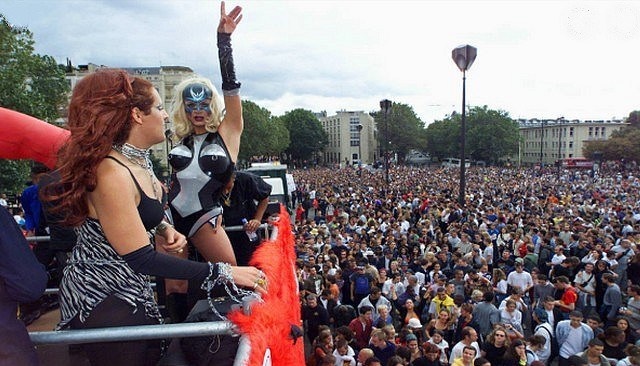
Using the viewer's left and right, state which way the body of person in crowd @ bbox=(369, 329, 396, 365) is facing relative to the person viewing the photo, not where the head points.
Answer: facing the viewer and to the left of the viewer

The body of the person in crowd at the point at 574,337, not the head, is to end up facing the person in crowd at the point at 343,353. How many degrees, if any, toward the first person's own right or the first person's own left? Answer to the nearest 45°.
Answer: approximately 45° to the first person's own right

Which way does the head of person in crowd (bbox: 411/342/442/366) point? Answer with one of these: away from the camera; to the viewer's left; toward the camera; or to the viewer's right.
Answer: toward the camera

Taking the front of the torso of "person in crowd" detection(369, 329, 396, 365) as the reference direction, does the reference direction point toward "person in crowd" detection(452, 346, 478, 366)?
no

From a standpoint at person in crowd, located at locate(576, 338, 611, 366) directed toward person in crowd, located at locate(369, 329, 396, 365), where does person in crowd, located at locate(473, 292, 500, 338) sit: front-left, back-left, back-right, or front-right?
front-right

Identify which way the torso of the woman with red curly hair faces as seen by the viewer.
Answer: to the viewer's right

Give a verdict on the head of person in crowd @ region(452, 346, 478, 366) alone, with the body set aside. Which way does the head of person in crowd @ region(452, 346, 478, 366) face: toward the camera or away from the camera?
toward the camera

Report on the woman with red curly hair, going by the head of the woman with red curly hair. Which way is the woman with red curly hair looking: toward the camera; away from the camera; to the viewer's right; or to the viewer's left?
to the viewer's right

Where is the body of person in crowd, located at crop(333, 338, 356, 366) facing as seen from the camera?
toward the camera

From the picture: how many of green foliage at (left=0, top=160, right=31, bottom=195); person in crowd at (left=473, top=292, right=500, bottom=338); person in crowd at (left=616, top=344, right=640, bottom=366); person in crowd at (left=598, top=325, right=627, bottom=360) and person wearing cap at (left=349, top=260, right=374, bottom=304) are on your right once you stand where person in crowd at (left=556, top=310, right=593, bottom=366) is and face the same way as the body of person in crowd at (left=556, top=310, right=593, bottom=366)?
3

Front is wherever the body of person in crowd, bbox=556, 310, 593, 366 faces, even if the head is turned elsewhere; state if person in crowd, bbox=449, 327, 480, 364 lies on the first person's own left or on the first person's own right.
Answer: on the first person's own right

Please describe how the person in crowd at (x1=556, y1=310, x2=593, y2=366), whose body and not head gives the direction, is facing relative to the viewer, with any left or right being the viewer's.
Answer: facing the viewer

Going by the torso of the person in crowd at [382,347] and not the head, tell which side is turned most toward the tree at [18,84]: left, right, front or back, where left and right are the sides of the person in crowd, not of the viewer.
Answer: right

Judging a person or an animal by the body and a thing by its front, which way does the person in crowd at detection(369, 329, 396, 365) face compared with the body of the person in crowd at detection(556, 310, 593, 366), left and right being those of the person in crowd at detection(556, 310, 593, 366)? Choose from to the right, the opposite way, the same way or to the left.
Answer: the same way

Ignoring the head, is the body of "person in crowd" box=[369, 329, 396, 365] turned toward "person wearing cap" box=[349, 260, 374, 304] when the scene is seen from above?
no
